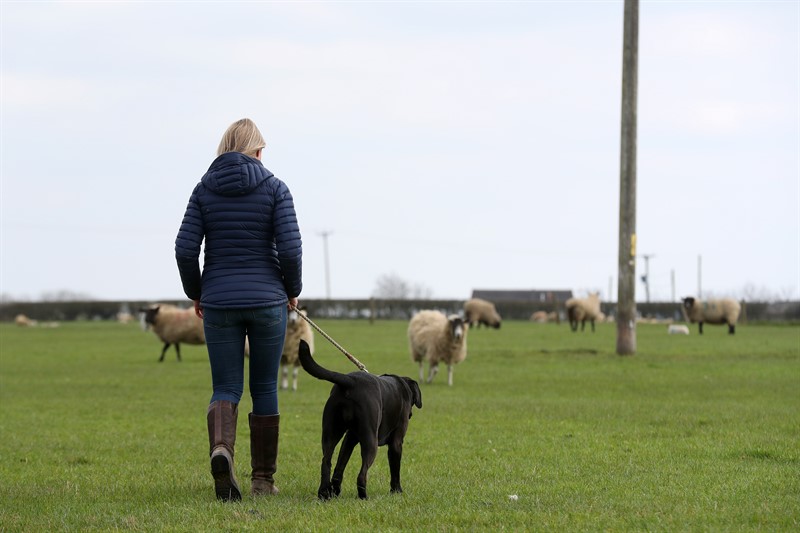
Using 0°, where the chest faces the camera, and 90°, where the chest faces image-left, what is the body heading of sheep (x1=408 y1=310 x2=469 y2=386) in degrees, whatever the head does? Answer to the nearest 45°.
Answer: approximately 315°

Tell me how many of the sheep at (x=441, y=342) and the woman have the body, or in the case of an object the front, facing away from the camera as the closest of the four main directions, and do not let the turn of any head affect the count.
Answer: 1

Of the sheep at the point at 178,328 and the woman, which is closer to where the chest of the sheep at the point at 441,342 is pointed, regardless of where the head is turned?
the woman

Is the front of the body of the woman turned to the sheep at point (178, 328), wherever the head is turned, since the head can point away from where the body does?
yes

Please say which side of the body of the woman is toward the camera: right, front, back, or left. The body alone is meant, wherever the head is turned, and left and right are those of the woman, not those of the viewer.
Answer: back

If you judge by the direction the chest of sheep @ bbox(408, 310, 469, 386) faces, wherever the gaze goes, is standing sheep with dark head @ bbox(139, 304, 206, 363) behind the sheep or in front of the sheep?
behind

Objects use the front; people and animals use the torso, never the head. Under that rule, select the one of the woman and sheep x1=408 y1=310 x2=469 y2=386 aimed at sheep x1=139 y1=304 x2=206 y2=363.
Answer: the woman

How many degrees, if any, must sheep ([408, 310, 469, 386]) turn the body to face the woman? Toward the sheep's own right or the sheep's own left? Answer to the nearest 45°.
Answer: approximately 45° to the sheep's own right

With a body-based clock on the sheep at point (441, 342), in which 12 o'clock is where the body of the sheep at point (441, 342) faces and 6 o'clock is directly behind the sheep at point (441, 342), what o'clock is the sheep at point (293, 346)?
the sheep at point (293, 346) is roughly at 4 o'clock from the sheep at point (441, 342).

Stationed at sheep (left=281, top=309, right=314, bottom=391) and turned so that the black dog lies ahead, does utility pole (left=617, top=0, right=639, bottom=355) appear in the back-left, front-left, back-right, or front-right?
back-left

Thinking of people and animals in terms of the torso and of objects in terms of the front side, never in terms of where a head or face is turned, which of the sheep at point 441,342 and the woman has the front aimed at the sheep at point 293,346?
the woman

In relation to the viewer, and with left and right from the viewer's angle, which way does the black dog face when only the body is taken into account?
facing away from the viewer and to the right of the viewer

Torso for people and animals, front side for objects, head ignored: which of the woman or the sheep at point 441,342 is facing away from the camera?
the woman
